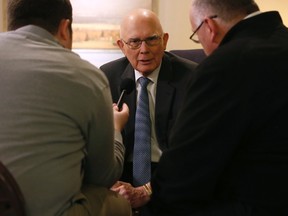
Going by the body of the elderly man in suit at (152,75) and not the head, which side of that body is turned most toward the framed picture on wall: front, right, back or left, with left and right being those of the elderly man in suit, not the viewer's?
back

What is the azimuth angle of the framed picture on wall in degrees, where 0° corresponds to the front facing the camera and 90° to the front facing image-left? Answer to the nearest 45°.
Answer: approximately 0°

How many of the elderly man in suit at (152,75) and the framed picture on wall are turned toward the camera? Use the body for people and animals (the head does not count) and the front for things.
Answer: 2

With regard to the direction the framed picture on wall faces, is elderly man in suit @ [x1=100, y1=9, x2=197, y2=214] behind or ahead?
ahead
